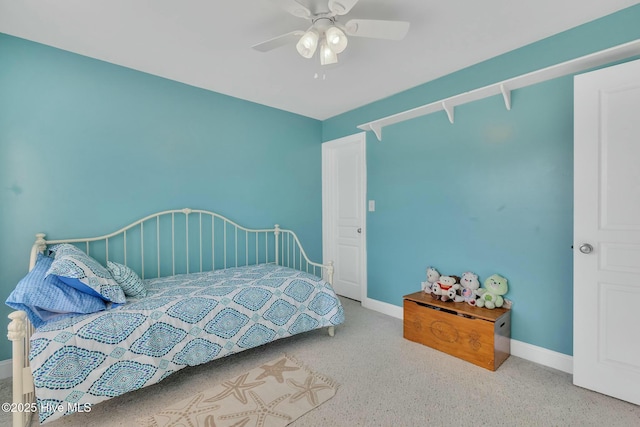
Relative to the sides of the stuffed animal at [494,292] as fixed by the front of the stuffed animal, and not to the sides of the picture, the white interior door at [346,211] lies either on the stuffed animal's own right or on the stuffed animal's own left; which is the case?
on the stuffed animal's own right

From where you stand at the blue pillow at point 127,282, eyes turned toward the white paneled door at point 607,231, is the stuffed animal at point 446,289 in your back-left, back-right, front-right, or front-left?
front-left

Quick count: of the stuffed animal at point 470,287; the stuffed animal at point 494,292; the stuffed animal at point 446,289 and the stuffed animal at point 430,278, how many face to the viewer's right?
0

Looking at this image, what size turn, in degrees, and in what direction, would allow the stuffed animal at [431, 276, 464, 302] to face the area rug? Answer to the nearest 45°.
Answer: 0° — it already faces it

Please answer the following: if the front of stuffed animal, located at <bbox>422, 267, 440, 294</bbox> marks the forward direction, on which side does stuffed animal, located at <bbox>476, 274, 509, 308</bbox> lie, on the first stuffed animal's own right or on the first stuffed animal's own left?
on the first stuffed animal's own left

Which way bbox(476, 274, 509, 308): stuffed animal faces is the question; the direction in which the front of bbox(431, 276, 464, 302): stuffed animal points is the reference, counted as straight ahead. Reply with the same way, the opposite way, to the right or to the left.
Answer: the same way

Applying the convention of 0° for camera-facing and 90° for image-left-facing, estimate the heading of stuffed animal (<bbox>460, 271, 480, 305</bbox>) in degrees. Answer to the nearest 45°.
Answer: approximately 45°

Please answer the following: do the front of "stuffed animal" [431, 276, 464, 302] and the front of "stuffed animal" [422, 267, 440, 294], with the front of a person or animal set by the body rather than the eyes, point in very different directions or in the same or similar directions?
same or similar directions

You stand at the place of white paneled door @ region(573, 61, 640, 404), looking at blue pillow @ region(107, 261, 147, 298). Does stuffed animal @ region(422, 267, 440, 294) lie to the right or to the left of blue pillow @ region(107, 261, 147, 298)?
right

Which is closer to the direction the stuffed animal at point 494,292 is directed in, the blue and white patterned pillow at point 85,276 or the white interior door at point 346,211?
the blue and white patterned pillow

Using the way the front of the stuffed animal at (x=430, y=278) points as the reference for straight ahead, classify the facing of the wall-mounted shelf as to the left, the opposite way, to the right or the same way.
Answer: the same way

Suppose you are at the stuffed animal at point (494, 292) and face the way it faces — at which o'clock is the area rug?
The area rug is roughly at 12 o'clock from the stuffed animal.

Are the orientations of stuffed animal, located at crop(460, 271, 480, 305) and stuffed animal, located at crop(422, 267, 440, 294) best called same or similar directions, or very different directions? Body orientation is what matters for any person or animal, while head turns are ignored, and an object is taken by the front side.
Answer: same or similar directions

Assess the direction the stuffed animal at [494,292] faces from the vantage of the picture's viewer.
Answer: facing the viewer and to the left of the viewer

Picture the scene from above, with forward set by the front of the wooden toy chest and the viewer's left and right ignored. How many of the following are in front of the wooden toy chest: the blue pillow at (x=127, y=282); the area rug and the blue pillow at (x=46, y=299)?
3

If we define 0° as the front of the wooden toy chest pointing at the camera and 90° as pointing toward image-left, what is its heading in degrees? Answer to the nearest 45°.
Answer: approximately 45°

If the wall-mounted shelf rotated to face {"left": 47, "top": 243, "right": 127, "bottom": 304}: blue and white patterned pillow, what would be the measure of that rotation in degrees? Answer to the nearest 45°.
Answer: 0° — it already faces it

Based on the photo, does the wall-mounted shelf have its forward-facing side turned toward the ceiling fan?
yes
